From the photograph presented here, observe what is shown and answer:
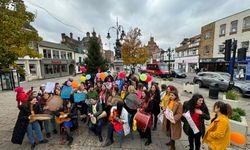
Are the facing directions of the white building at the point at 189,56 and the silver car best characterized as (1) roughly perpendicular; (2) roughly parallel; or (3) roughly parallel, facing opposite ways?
roughly perpendicular

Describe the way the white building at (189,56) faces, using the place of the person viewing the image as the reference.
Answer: facing the viewer and to the left of the viewer

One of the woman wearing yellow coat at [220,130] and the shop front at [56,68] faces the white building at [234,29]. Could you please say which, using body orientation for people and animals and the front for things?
the shop front

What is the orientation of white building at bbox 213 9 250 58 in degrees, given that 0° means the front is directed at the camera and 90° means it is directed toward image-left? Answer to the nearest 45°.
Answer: approximately 45°

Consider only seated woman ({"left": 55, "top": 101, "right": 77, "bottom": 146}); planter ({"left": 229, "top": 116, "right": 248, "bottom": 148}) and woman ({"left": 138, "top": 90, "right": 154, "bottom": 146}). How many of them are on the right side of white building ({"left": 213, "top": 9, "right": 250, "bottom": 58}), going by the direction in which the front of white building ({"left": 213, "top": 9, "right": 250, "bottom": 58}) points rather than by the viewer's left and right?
0

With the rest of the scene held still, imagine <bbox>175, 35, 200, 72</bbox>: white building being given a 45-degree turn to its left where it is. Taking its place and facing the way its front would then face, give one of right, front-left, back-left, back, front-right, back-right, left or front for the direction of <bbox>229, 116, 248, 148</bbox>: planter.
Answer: front

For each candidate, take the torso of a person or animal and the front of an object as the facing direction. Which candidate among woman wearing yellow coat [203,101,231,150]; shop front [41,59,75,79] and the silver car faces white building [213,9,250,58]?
the shop front

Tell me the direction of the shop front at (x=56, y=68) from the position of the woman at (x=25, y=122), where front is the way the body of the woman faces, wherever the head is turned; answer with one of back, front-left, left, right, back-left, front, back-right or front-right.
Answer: back-left

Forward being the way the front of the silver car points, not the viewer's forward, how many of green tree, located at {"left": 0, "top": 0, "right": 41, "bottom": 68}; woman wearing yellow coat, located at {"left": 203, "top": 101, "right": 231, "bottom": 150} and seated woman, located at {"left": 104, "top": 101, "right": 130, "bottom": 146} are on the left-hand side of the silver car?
0

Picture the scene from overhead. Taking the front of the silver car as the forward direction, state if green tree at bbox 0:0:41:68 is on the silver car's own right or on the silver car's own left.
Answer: on the silver car's own right

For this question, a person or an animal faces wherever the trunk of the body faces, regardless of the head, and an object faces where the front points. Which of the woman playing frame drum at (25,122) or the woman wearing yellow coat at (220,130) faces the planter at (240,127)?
the woman playing frame drum
